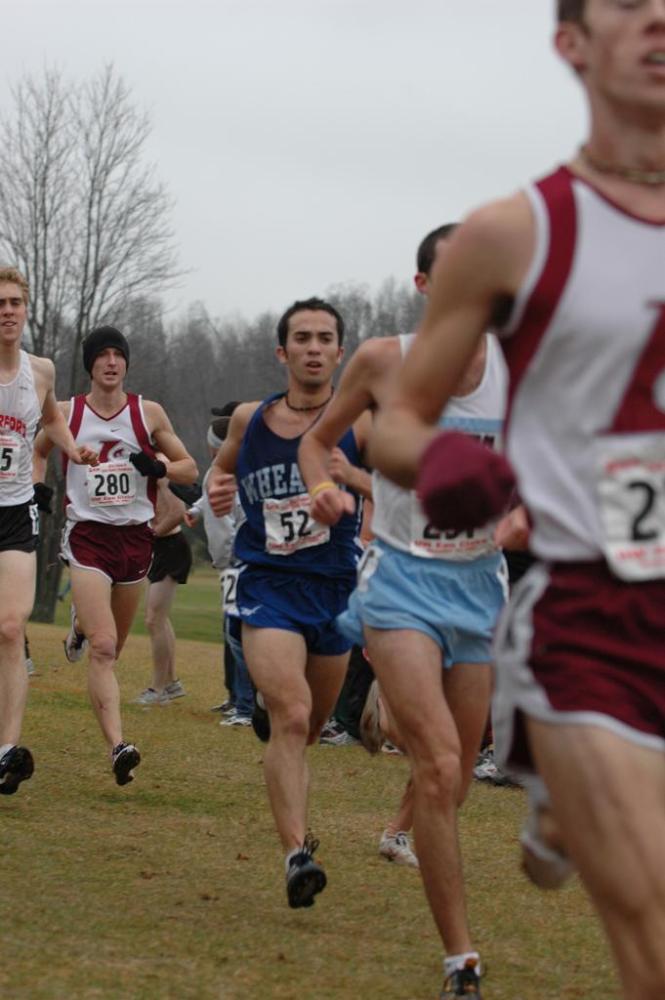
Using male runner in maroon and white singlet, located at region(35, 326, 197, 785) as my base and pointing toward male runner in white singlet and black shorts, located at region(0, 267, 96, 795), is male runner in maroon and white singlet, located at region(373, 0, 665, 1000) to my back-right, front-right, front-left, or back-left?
front-left

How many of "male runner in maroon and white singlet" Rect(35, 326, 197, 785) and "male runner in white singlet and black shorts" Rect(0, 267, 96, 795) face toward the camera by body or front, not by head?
2

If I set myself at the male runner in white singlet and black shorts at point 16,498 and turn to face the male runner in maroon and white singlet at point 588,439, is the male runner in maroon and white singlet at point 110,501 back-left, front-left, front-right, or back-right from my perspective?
back-left

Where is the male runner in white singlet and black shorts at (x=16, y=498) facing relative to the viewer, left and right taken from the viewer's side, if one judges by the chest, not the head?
facing the viewer

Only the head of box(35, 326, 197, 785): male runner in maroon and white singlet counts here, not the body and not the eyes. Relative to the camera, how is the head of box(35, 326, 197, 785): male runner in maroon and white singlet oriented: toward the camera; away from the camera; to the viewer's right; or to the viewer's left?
toward the camera

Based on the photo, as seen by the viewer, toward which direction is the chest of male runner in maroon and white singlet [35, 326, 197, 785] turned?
toward the camera

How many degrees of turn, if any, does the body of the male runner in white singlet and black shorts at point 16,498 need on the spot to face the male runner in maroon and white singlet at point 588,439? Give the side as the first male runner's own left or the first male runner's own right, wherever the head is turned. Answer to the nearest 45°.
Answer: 0° — they already face them

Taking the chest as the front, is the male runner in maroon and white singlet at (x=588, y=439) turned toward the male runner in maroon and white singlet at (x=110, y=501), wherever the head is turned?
no

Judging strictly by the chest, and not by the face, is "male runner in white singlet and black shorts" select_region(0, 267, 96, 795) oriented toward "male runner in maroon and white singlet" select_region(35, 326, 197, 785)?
no

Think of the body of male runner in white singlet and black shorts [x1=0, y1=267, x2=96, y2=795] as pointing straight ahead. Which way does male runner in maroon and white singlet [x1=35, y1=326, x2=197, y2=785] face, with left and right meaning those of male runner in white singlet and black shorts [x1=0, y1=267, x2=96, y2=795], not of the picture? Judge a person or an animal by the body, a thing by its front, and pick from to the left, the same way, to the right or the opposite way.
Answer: the same way

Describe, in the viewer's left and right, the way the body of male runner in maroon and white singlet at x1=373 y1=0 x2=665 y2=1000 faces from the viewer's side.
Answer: facing the viewer and to the right of the viewer
